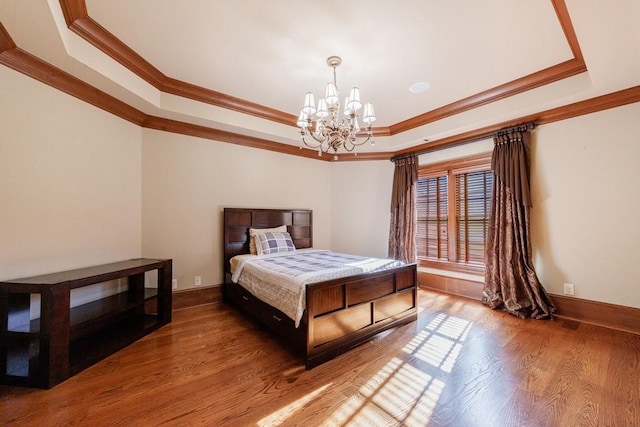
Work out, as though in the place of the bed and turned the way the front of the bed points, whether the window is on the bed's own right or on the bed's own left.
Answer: on the bed's own left

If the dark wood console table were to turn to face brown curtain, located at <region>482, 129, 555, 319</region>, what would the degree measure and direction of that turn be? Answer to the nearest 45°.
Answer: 0° — it already faces it

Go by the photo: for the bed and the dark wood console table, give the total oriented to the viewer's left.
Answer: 0

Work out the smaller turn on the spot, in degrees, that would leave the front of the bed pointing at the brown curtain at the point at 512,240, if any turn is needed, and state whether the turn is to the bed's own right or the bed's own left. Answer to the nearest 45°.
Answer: approximately 45° to the bed's own left

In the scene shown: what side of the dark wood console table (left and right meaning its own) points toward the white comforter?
front

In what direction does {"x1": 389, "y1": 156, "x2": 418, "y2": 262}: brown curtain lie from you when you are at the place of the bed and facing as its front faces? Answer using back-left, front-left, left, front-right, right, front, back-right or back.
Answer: left

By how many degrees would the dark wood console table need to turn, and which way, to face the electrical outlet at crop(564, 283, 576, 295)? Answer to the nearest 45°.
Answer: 0° — it already faces it

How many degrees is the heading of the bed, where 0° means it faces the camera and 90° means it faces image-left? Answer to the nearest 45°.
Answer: approximately 315°

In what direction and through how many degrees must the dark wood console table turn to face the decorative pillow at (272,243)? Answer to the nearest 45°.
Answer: approximately 45° to its left

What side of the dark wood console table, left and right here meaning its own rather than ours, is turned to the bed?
front

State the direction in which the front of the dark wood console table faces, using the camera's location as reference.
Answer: facing the viewer and to the right of the viewer
